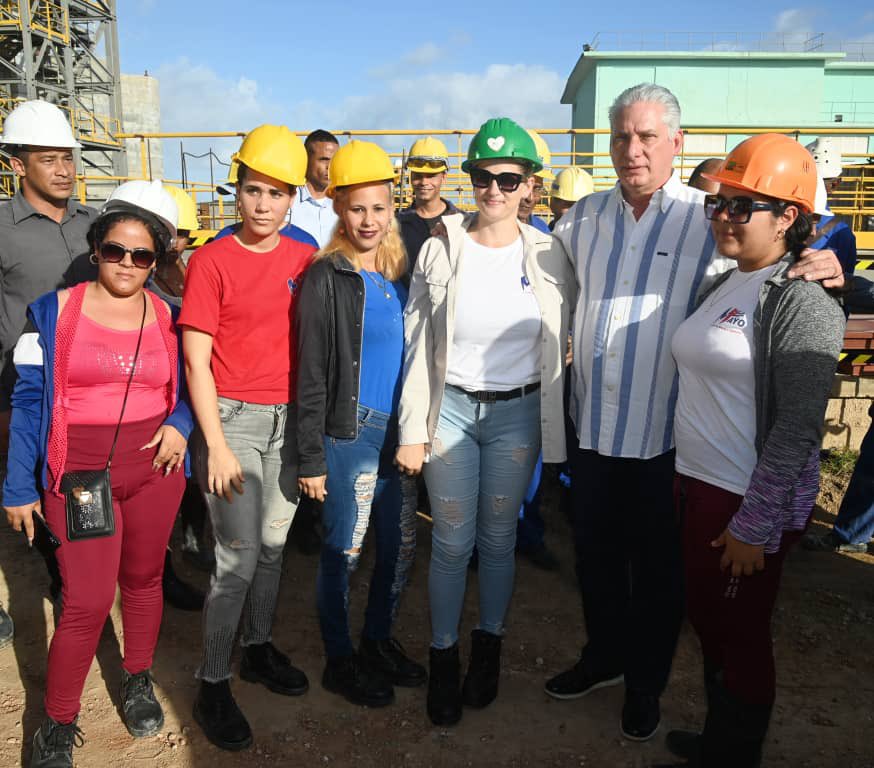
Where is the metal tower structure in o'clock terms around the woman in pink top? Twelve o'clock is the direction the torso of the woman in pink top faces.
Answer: The metal tower structure is roughly at 6 o'clock from the woman in pink top.

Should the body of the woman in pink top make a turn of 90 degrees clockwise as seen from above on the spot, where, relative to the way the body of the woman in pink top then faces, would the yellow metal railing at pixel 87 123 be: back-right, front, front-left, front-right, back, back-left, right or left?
right

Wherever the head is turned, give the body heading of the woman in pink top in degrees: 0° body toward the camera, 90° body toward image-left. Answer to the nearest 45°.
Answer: approximately 0°

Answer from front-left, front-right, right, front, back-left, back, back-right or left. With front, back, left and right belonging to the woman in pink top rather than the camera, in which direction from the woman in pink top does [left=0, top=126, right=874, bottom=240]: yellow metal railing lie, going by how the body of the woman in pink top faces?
back-left
